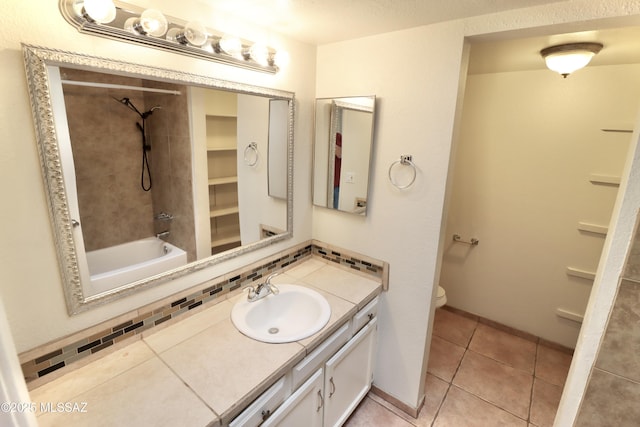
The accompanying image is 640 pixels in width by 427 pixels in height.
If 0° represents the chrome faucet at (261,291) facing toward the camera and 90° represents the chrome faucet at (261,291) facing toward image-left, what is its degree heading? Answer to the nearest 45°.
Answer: approximately 315°

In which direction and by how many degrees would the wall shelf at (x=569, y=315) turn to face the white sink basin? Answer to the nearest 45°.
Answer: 0° — it already faces it

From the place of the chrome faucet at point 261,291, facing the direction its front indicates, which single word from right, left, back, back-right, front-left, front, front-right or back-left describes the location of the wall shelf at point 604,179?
front-left

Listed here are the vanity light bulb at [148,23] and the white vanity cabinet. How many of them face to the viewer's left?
0

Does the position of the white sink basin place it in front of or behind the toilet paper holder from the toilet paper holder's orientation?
in front

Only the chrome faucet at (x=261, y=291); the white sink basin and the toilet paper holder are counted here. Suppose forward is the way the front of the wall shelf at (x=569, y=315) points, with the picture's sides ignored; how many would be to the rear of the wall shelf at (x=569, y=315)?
0

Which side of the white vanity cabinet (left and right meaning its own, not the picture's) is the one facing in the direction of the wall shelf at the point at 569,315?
left

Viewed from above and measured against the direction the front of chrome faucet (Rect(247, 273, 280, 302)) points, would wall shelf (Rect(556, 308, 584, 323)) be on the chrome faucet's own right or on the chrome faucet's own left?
on the chrome faucet's own left

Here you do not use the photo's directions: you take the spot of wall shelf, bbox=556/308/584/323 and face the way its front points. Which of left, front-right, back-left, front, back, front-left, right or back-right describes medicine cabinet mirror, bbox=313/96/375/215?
front

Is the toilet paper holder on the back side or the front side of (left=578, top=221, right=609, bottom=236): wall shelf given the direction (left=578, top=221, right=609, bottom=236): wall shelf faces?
on the front side

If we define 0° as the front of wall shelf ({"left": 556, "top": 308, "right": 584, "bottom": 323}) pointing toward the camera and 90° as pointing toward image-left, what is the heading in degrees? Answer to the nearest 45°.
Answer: approximately 45°

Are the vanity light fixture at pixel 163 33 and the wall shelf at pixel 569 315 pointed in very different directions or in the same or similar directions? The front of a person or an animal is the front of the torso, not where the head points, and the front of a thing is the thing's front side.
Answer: very different directions

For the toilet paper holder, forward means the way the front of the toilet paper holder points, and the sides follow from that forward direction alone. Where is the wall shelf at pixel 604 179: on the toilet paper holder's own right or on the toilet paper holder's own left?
on the toilet paper holder's own left

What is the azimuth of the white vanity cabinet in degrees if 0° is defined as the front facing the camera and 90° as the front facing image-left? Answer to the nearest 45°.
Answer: approximately 315°

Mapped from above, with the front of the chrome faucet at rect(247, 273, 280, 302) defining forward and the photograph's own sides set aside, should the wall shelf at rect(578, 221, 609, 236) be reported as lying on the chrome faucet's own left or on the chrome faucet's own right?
on the chrome faucet's own left

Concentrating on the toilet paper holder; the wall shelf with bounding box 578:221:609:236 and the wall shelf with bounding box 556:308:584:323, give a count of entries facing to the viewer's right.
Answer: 0
